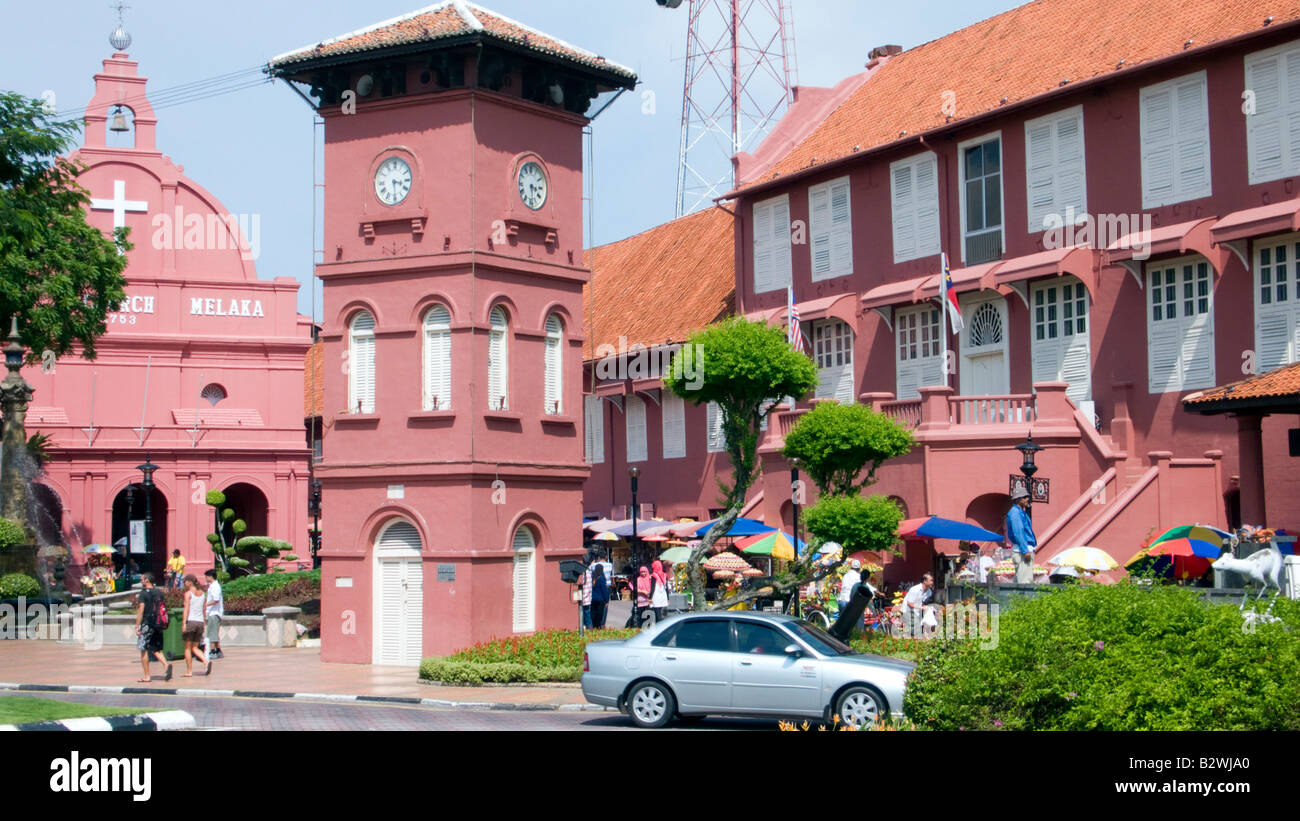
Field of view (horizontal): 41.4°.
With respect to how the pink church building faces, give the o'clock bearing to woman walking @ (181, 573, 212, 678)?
The woman walking is roughly at 12 o'clock from the pink church building.

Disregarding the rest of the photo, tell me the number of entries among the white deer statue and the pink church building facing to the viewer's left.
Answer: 1

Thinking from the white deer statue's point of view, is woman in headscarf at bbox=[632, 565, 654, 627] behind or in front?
in front

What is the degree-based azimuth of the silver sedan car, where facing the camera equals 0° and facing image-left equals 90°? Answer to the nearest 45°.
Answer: approximately 270°

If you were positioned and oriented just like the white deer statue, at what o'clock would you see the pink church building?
The pink church building is roughly at 1 o'clock from the white deer statue.

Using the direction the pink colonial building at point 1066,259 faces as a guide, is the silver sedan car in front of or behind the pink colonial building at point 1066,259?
in front

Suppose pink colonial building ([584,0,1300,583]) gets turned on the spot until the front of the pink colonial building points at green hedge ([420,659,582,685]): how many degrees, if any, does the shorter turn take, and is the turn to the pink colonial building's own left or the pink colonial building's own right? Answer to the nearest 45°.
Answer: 0° — it already faces it

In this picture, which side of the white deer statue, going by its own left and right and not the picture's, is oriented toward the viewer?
left

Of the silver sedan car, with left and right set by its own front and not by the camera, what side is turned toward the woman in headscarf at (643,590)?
left

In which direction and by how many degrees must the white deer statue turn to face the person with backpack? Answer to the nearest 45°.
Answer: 0° — it already faces them

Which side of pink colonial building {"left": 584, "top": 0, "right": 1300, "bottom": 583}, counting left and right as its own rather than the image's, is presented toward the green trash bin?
front

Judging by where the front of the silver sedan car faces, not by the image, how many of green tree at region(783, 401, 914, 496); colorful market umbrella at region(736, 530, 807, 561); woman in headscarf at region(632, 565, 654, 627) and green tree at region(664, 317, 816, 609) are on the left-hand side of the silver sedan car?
4

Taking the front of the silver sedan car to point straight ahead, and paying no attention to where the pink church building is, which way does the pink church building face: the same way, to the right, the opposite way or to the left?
to the right

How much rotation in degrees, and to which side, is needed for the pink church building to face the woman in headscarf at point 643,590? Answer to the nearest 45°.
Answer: approximately 45° to its left
